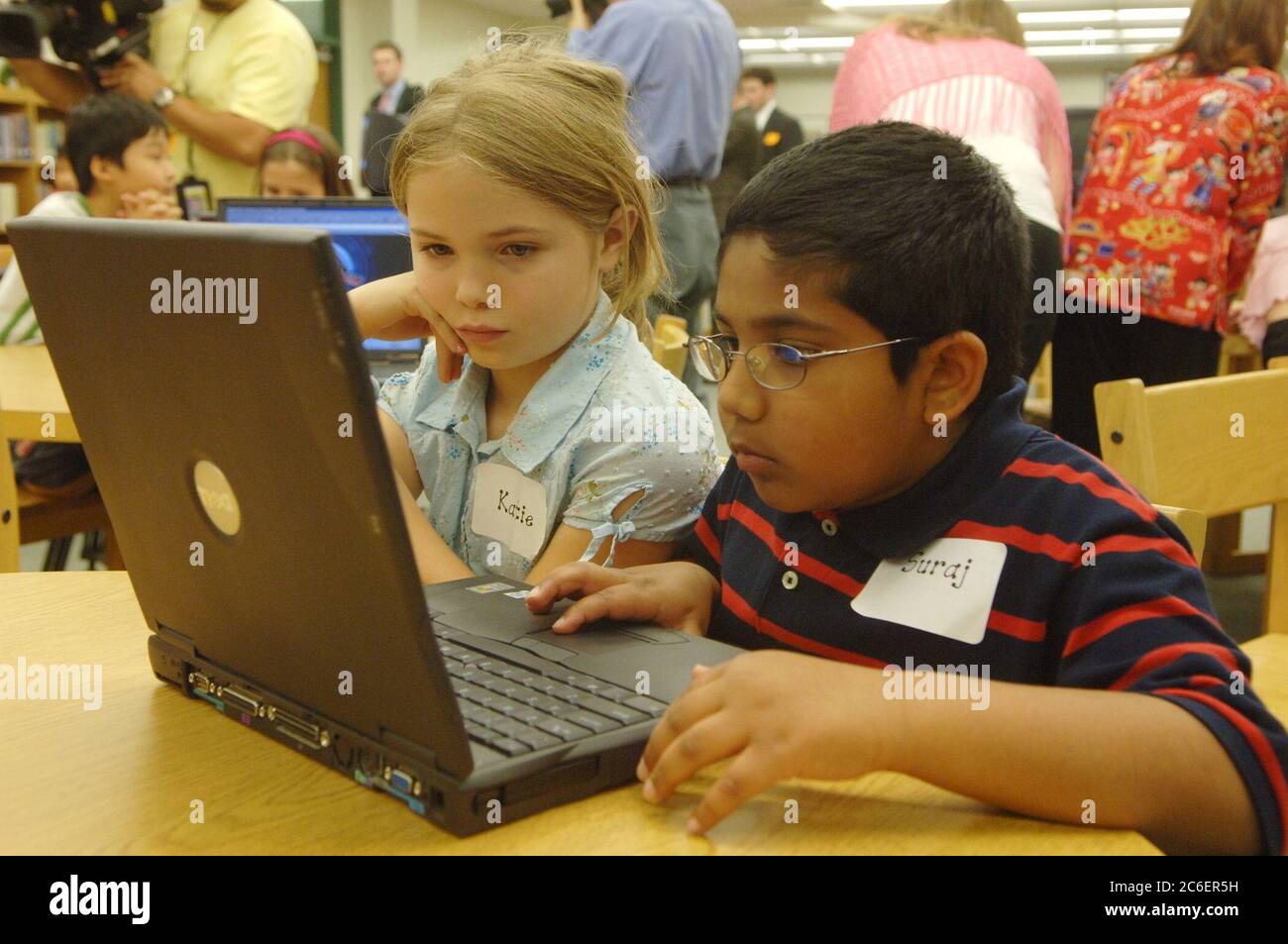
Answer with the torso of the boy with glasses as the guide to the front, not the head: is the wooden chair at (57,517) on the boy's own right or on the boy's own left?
on the boy's own right

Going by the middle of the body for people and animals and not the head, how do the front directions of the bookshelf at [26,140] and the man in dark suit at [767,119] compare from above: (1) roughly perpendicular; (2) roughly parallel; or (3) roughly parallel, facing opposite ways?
roughly perpendicular

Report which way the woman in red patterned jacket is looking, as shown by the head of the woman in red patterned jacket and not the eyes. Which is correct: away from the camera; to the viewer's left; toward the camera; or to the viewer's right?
away from the camera

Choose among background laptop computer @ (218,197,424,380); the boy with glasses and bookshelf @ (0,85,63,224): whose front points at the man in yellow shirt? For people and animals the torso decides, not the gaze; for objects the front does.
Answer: the bookshelf

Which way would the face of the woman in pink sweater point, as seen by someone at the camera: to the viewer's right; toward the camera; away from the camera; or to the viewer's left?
away from the camera

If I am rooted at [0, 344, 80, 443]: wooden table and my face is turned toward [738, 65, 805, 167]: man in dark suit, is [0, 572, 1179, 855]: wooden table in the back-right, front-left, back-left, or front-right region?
back-right

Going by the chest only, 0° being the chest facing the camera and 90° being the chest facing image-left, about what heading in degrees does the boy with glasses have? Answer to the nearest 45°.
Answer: approximately 45°

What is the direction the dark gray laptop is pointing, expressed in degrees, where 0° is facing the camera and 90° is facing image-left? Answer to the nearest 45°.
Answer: approximately 225°
